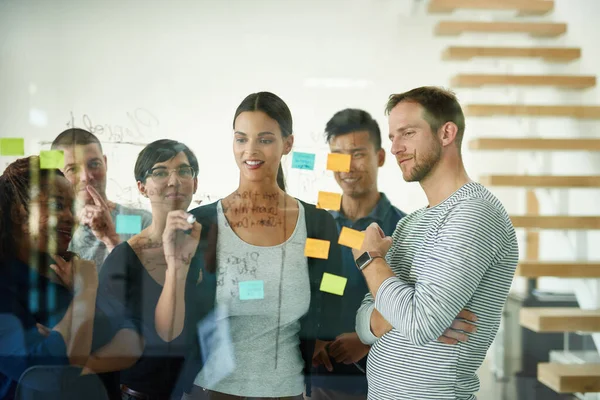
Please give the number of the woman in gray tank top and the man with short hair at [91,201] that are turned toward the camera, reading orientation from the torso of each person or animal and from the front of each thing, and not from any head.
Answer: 2

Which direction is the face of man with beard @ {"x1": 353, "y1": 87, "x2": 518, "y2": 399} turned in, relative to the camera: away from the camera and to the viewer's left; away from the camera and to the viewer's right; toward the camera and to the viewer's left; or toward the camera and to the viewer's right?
toward the camera and to the viewer's left

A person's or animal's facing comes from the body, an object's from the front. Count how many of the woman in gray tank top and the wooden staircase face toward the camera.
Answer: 2

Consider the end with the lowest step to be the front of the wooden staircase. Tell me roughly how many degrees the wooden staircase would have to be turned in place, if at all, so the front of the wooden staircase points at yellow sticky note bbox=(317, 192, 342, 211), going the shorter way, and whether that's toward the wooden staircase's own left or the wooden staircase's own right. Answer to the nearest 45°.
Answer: approximately 45° to the wooden staircase's own right

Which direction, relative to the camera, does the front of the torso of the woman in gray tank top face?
toward the camera

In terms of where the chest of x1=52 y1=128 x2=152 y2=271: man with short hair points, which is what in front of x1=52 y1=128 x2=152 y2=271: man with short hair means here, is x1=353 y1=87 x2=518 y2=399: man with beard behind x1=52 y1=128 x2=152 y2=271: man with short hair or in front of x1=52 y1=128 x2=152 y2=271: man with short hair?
in front

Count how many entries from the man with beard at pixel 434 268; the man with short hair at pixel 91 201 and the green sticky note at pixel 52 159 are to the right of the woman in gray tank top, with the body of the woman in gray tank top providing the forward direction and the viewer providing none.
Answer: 2

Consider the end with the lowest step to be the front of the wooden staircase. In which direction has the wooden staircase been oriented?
toward the camera
